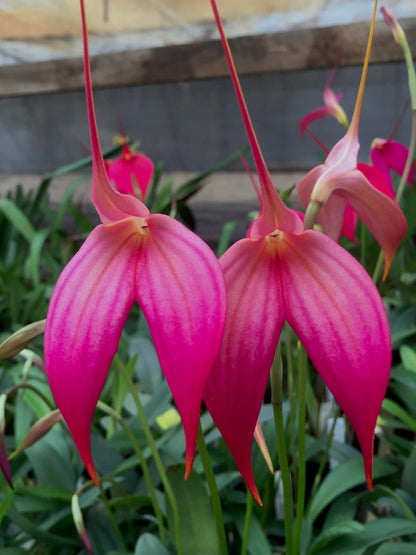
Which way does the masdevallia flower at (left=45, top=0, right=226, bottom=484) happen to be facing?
toward the camera

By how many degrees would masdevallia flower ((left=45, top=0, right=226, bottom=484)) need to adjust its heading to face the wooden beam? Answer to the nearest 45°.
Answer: approximately 180°

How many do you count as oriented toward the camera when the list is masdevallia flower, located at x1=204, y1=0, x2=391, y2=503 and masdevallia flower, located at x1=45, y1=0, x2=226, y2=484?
2

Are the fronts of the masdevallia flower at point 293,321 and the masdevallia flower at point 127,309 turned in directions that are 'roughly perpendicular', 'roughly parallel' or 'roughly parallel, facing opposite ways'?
roughly parallel

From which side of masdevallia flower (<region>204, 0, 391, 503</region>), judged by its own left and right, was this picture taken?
front

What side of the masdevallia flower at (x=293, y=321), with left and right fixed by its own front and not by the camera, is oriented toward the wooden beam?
back

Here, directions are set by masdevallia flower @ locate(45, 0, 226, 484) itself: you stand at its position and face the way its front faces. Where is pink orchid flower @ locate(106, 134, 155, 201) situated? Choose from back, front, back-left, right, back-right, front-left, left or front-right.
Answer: back
